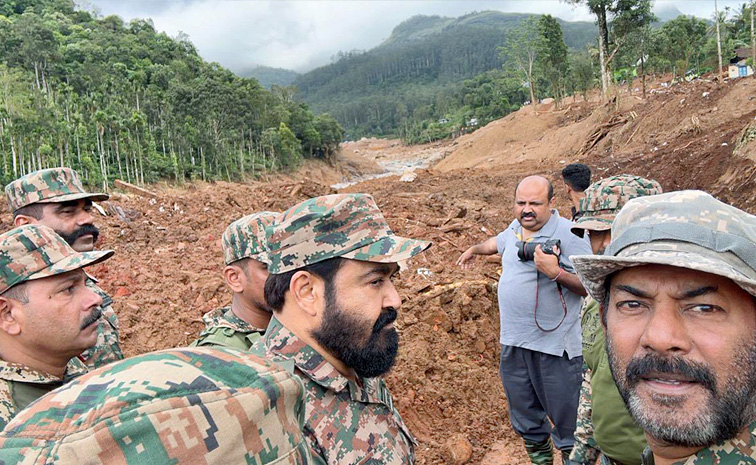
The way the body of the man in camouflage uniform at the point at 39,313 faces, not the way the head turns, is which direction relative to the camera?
to the viewer's right

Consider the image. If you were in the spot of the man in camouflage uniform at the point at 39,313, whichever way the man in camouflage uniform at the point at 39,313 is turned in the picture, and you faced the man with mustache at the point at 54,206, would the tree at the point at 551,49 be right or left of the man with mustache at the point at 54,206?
right

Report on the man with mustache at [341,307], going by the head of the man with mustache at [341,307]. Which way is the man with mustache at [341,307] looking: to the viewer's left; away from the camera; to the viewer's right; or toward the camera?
to the viewer's right

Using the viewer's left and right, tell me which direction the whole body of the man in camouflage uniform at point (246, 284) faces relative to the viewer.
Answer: facing to the right of the viewer

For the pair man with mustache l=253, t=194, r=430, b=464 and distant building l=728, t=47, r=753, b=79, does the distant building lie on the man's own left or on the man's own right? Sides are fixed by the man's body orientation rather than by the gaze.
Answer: on the man's own left

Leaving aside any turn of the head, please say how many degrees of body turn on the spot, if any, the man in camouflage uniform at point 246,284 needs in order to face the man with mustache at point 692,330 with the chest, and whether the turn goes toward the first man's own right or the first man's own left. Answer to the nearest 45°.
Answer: approximately 45° to the first man's own right

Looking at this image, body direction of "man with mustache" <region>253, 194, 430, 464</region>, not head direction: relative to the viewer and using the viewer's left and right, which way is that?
facing to the right of the viewer

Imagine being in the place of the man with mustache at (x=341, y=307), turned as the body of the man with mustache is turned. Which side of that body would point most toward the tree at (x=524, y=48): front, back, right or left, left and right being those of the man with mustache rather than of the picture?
left
